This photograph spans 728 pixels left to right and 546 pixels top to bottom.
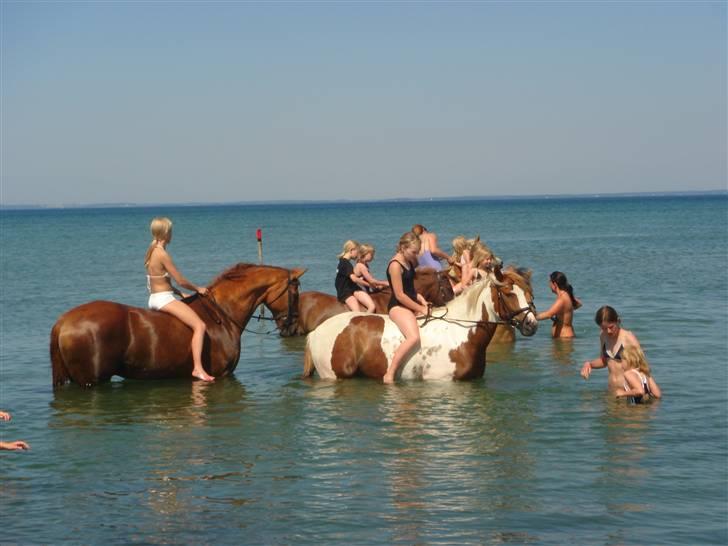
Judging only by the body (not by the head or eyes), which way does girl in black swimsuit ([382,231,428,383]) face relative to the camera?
to the viewer's right

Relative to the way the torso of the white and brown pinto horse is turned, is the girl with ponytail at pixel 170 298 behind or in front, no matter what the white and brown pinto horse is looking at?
behind

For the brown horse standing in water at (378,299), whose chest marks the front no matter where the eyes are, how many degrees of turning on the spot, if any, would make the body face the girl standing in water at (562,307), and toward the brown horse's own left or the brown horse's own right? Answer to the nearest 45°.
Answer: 0° — it already faces them

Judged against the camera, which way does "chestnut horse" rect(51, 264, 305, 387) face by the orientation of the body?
to the viewer's right

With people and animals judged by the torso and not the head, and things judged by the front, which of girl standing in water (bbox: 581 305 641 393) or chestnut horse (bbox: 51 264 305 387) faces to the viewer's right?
the chestnut horse

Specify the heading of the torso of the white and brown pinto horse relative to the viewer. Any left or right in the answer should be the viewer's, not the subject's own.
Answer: facing to the right of the viewer

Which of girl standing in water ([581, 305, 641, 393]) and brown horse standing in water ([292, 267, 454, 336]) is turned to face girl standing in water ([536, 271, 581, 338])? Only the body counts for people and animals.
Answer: the brown horse standing in water

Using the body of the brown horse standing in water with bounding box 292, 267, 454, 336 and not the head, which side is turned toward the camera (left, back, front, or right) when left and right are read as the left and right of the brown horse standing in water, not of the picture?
right

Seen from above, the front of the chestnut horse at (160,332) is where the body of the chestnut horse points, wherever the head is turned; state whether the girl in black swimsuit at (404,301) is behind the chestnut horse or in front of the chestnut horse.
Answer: in front

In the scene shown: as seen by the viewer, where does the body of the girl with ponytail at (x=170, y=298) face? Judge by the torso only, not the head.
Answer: to the viewer's right

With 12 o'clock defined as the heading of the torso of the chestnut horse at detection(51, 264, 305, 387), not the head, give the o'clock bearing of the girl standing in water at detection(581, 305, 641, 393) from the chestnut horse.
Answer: The girl standing in water is roughly at 1 o'clock from the chestnut horse.

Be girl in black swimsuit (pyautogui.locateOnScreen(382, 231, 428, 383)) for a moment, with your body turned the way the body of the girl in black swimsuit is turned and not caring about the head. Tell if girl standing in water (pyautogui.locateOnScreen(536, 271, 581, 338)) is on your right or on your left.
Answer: on your left

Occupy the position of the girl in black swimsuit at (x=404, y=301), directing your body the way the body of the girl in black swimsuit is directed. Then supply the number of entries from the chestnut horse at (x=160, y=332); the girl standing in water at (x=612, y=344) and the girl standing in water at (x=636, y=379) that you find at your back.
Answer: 1

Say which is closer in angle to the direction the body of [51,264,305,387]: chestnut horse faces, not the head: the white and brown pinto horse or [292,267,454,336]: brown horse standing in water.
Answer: the white and brown pinto horse
